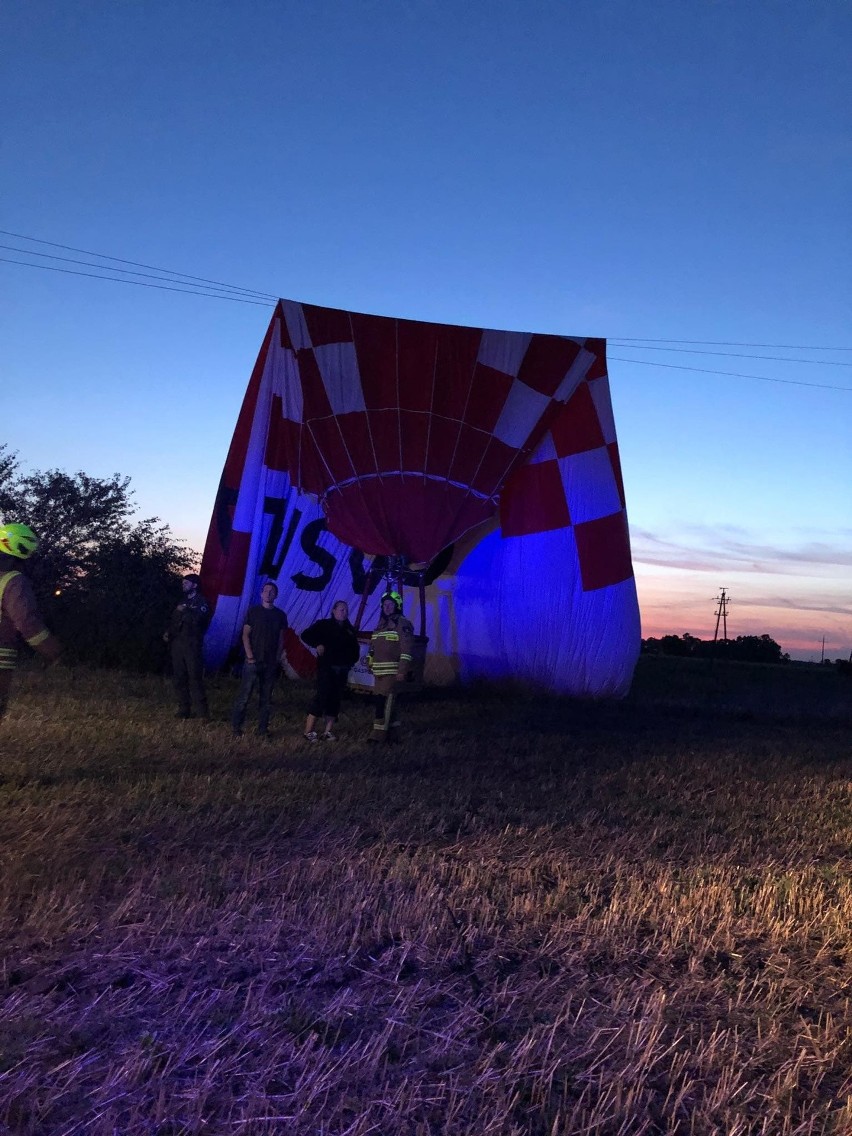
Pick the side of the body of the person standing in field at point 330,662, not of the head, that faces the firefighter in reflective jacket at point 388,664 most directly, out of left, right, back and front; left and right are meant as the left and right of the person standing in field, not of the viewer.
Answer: left

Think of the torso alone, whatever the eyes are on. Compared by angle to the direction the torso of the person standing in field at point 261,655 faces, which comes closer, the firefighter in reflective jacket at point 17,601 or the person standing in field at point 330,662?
the firefighter in reflective jacket

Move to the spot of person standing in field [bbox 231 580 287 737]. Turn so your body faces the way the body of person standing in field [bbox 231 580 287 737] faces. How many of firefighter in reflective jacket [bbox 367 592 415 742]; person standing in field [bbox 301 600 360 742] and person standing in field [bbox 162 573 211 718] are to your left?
2

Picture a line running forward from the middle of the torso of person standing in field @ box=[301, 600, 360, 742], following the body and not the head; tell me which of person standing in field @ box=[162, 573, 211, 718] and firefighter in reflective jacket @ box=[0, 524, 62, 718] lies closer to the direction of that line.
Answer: the firefighter in reflective jacket

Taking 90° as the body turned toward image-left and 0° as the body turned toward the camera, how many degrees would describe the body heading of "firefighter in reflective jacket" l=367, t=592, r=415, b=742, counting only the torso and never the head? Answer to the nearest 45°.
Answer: approximately 45°

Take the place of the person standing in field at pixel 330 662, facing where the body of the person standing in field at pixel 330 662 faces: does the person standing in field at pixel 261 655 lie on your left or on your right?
on your right

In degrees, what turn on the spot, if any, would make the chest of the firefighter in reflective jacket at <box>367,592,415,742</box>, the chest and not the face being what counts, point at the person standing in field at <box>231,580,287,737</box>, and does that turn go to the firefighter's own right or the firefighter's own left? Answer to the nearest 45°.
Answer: approximately 45° to the firefighter's own right

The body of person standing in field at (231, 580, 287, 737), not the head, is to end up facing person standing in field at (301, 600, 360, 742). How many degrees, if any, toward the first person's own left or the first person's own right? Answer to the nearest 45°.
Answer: approximately 90° to the first person's own left

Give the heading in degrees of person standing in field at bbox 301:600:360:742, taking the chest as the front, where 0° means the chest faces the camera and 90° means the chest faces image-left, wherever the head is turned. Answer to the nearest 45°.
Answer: approximately 0°

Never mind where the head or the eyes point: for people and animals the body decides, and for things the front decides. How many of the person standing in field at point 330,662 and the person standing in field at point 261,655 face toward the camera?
2
